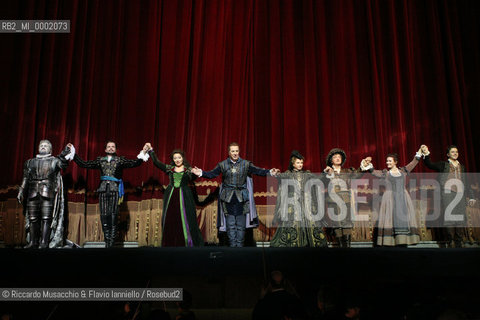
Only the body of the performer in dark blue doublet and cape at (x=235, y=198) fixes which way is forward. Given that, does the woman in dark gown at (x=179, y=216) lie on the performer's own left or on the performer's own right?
on the performer's own right

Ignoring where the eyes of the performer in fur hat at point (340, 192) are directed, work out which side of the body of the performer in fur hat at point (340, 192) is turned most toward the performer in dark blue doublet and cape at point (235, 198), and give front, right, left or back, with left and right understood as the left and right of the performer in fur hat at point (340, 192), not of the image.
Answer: right

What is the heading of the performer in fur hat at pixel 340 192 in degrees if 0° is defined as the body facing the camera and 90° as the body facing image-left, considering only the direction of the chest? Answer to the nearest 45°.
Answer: approximately 0°

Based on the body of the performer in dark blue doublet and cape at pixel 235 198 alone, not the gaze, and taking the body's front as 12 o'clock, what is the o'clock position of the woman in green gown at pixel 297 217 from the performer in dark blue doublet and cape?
The woman in green gown is roughly at 9 o'clock from the performer in dark blue doublet and cape.

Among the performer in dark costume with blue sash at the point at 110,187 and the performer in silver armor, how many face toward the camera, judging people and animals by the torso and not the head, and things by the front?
2

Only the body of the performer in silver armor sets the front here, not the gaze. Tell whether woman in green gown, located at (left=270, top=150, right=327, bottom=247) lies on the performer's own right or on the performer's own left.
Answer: on the performer's own left

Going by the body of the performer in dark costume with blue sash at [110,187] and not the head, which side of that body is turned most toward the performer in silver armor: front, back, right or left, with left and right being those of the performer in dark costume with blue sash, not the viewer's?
right

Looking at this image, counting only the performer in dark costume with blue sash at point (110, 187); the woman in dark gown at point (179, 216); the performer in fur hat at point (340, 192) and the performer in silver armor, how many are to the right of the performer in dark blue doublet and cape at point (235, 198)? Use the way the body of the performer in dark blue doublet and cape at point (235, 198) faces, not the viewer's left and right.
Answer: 3

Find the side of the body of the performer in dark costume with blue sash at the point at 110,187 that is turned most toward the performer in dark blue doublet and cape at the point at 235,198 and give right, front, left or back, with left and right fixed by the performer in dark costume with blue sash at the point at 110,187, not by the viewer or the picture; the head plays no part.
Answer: left
